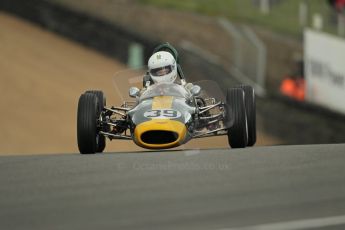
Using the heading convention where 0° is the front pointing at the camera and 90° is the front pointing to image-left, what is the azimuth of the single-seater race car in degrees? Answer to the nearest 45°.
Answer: approximately 0°

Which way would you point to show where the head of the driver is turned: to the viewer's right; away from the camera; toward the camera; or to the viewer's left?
toward the camera
